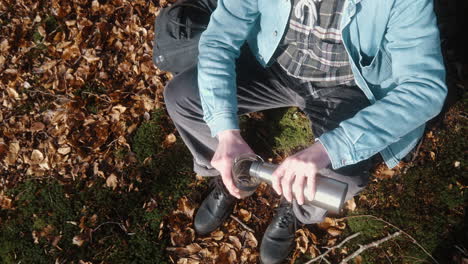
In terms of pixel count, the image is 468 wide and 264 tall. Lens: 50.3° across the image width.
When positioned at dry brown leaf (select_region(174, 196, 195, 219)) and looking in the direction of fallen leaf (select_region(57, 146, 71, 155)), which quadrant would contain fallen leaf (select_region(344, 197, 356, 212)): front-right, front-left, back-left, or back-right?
back-right

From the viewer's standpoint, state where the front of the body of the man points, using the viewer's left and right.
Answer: facing the viewer and to the left of the viewer

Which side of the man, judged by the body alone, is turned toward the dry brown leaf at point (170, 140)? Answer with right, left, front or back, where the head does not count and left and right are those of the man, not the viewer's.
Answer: right

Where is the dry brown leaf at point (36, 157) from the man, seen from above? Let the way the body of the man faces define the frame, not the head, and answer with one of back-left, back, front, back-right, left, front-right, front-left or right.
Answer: front-right
